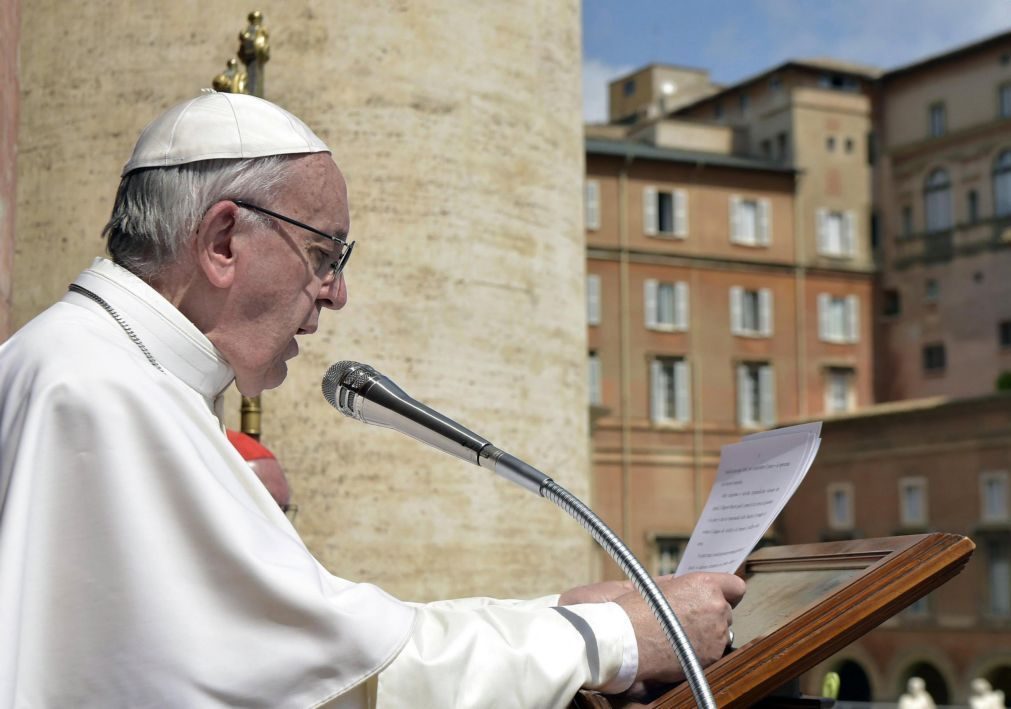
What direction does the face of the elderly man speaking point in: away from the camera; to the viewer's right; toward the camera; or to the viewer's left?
to the viewer's right

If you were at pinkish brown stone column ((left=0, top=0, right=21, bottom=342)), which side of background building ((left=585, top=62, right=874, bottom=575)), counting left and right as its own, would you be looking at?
front

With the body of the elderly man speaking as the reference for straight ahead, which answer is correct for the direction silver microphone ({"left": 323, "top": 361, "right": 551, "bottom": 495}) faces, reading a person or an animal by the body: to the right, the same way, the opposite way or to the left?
the opposite way

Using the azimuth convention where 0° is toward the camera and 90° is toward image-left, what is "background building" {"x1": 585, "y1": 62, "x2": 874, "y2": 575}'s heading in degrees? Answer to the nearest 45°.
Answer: approximately 0°

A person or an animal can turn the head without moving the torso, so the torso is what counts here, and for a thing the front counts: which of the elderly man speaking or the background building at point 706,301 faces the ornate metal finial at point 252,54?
the background building

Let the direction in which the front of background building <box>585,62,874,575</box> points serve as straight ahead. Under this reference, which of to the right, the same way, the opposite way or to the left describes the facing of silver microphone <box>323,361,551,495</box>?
to the right

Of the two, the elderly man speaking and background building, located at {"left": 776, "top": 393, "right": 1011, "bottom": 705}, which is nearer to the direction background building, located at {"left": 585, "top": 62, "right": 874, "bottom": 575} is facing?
the elderly man speaking

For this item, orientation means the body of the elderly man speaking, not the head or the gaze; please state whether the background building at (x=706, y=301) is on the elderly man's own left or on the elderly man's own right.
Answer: on the elderly man's own left

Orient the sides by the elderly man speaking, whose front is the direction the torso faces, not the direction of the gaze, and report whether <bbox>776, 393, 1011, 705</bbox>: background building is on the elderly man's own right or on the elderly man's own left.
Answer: on the elderly man's own left

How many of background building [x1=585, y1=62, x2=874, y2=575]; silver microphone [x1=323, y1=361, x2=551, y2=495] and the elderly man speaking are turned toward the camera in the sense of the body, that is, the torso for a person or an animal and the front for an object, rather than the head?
1

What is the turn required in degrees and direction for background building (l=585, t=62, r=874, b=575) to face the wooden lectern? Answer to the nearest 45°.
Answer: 0° — it already faces it

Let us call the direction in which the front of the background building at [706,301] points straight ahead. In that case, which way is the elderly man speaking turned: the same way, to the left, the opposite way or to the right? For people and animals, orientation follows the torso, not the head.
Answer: to the left

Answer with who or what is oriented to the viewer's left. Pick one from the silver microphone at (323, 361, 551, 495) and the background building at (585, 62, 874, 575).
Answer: the silver microphone

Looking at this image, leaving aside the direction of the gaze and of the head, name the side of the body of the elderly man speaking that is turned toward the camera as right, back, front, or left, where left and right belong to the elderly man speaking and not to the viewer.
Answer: right

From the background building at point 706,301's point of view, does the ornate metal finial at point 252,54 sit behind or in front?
in front

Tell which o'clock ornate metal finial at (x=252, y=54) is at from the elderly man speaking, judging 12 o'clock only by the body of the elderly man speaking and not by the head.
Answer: The ornate metal finial is roughly at 9 o'clock from the elderly man speaking.

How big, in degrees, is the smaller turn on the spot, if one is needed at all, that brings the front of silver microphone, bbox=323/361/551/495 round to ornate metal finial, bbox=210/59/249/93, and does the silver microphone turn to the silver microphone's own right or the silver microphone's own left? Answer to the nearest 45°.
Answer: approximately 90° to the silver microphone's own right

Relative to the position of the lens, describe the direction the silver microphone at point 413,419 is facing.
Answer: facing to the left of the viewer

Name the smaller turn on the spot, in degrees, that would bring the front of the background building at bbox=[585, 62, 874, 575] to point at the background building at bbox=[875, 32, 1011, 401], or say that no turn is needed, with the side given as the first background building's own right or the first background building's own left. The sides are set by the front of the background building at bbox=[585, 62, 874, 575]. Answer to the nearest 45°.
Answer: approximately 90° to the first background building's own left
